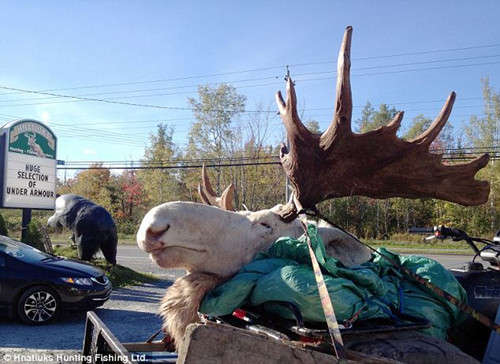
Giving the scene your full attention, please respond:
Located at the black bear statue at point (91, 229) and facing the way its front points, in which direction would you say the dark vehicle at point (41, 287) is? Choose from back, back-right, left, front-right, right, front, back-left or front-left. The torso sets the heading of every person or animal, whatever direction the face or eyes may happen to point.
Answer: left

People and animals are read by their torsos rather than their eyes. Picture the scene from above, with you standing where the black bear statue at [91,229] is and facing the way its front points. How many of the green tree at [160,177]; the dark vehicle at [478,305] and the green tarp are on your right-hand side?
1

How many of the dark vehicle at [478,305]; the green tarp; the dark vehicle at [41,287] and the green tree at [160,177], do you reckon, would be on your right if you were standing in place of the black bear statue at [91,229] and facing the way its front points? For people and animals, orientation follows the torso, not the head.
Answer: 1

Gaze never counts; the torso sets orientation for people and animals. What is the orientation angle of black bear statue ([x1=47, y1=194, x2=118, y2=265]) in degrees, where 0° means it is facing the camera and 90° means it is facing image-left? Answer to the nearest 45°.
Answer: approximately 90°

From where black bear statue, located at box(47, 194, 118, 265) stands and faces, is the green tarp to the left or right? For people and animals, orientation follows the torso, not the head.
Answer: on its left

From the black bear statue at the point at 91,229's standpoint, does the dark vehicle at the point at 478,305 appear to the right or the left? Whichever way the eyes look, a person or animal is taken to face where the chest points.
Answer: on its left

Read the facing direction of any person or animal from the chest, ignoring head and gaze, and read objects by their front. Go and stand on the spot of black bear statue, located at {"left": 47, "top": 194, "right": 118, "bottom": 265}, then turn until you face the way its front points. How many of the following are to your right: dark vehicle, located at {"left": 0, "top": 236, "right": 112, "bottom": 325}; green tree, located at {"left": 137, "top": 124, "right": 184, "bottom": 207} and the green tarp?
1

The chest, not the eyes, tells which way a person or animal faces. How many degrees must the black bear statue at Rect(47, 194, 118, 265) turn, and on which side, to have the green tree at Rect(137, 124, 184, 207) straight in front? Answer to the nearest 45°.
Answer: approximately 90° to its right
